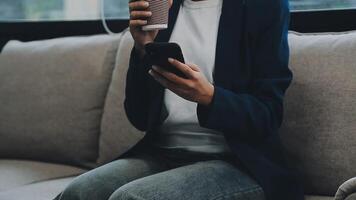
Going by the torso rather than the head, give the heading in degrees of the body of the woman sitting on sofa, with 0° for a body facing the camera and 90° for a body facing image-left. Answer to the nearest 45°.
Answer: approximately 45°
